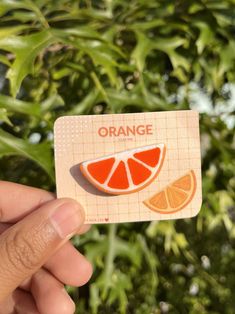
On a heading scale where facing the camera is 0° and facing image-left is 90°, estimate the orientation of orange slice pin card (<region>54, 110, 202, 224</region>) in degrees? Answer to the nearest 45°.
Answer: approximately 0°
